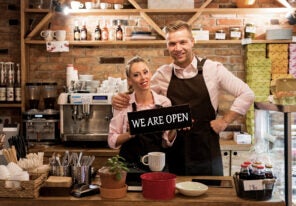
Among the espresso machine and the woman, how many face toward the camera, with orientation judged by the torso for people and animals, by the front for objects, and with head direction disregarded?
2

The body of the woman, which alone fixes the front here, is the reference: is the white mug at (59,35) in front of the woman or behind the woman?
behind

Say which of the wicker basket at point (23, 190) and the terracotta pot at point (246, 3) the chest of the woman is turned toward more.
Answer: the wicker basket

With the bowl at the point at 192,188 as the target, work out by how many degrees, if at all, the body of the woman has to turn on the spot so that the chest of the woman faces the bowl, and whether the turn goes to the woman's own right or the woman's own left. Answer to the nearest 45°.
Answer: approximately 45° to the woman's own left

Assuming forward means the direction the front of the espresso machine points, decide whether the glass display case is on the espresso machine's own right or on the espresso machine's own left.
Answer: on the espresso machine's own left

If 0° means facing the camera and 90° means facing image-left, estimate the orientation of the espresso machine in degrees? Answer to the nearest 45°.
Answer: approximately 0°

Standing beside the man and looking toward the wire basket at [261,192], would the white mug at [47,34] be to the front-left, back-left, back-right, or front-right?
back-right
